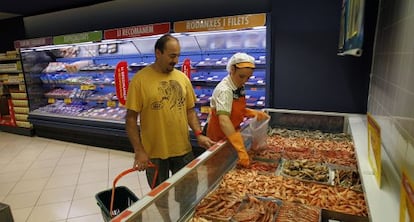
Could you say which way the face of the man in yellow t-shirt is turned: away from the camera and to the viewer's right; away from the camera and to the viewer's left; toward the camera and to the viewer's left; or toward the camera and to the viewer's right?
toward the camera and to the viewer's right

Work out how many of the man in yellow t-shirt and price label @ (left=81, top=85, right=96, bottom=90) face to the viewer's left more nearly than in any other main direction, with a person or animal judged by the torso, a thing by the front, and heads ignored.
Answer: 0

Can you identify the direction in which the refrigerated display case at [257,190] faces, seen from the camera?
facing to the left of the viewer

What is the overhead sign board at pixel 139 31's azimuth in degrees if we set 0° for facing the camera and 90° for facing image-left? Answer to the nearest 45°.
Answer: approximately 45°

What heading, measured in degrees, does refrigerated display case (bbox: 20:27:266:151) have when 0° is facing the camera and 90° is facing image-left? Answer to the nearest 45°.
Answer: approximately 45°

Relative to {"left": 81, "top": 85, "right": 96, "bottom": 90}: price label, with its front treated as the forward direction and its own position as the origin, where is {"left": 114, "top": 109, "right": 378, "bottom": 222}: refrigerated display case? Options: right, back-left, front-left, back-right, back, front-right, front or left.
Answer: front

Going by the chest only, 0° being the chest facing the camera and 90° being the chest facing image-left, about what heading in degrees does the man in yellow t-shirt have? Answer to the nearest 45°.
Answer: approximately 315°

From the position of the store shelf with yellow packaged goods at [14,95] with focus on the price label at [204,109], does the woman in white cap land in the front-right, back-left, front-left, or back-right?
front-right

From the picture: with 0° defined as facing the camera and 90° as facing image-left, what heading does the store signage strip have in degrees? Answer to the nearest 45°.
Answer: approximately 45°

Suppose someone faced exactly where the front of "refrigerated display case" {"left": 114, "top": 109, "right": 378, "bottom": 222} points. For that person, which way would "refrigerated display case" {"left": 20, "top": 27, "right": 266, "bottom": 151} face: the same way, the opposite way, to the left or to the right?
to the left

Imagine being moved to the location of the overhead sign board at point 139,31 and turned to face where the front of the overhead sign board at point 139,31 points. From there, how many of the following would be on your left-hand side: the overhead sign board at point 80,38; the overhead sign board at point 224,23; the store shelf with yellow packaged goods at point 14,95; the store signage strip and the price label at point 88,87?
1

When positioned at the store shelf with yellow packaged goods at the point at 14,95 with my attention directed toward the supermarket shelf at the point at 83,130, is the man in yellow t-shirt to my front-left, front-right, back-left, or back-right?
front-right

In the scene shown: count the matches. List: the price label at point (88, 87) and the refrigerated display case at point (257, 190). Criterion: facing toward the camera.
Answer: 1

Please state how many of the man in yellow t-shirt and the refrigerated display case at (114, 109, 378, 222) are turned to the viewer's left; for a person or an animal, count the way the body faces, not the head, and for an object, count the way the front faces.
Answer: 1
